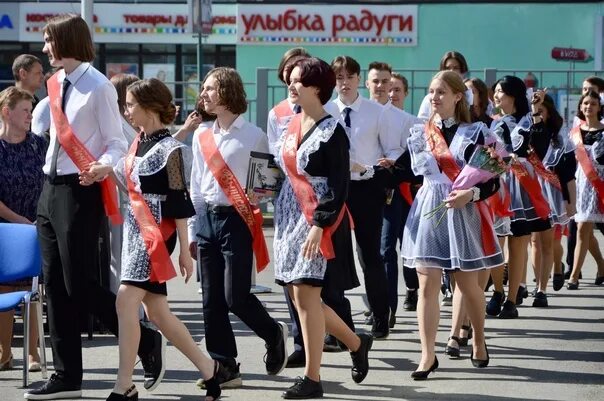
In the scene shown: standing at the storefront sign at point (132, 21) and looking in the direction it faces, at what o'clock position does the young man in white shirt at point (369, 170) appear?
The young man in white shirt is roughly at 12 o'clock from the storefront sign.

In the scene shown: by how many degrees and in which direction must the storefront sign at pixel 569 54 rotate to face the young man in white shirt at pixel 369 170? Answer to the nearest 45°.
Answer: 0° — it already faces them

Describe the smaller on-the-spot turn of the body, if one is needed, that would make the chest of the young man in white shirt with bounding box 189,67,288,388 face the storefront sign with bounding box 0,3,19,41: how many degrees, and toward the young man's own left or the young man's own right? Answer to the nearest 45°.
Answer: approximately 135° to the young man's own right

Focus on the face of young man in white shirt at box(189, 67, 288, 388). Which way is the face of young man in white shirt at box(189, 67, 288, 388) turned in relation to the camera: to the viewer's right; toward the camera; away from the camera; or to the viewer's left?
to the viewer's left

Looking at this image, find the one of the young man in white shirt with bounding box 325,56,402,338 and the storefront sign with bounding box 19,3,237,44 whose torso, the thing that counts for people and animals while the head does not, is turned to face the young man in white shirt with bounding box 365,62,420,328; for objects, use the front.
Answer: the storefront sign

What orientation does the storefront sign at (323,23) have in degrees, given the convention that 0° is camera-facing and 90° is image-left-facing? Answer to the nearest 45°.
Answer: approximately 0°

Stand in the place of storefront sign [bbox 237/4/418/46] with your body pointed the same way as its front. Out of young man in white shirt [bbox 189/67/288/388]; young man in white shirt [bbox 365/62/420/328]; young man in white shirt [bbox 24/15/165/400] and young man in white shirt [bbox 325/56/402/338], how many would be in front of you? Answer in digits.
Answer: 4
